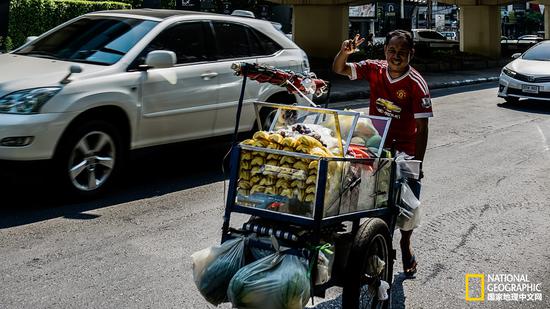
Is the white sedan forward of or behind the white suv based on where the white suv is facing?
behind

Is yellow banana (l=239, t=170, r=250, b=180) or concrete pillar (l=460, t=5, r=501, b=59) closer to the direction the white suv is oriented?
the yellow banana

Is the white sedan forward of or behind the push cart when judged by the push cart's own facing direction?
behind

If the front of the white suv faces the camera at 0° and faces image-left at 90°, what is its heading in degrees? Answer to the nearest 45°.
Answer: approximately 45°

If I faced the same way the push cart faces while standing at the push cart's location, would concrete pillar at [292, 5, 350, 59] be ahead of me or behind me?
behind

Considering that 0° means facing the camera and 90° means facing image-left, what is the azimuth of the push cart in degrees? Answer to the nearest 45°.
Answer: approximately 45°
